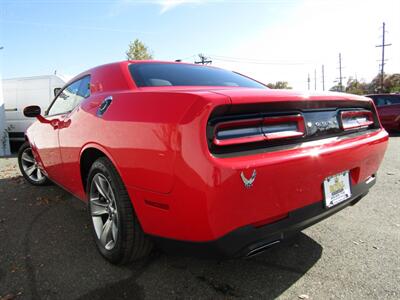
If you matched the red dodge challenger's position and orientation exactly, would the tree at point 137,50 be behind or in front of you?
in front

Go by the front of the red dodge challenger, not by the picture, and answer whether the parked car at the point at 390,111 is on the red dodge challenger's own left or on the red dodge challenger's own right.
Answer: on the red dodge challenger's own right

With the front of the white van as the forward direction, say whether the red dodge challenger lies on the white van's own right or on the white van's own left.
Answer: on the white van's own right

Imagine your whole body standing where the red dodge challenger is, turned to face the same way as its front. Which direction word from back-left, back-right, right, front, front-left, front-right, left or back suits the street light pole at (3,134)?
front

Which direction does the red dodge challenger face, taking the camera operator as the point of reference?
facing away from the viewer and to the left of the viewer
